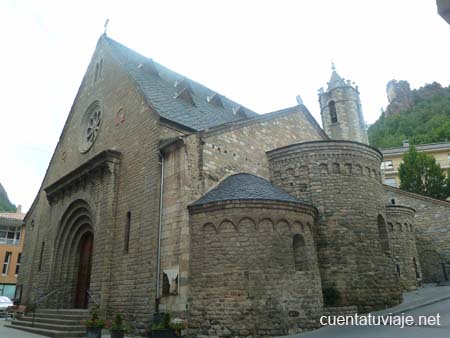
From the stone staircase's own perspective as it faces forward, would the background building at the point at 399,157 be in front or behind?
behind

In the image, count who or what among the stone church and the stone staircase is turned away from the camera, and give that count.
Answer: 0

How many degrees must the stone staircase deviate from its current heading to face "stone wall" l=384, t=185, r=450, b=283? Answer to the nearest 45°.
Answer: approximately 135° to its left

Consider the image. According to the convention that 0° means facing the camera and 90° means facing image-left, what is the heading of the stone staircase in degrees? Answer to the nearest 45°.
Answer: approximately 45°

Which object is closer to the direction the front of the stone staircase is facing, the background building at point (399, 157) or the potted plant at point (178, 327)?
the potted plant

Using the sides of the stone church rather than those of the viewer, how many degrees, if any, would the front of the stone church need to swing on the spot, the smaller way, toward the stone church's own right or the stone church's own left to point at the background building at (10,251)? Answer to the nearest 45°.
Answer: approximately 90° to the stone church's own right

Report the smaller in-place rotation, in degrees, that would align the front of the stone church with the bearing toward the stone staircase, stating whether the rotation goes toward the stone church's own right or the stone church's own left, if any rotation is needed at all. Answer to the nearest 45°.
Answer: approximately 45° to the stone church's own right
